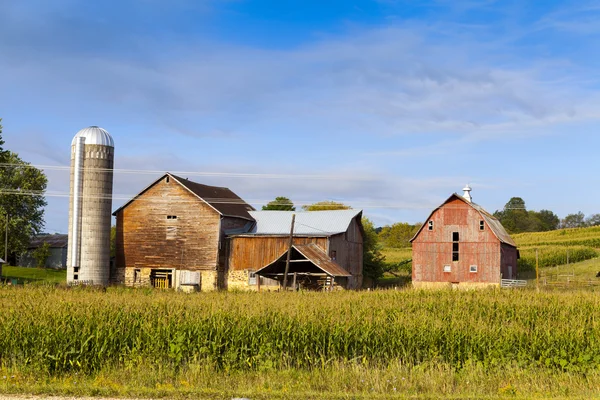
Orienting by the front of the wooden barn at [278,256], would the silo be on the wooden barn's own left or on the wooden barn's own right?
on the wooden barn's own right

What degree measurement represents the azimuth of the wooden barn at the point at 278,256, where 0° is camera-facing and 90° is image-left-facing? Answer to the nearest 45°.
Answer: approximately 0°
